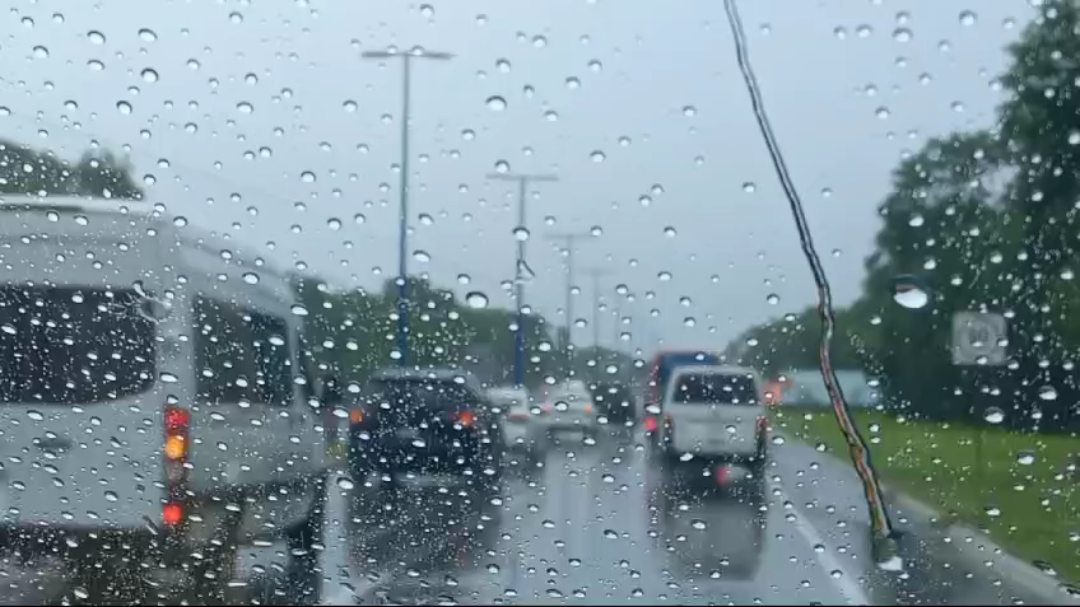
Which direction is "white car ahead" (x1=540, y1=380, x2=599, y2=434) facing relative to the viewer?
away from the camera

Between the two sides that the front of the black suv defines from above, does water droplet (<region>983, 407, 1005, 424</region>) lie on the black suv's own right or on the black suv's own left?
on the black suv's own right

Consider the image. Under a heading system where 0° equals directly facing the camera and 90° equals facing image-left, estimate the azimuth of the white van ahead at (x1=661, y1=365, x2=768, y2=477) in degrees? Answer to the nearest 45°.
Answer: approximately 180°

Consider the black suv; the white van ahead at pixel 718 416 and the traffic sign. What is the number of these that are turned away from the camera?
2

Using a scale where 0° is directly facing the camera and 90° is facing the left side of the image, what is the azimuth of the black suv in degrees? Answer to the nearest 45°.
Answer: approximately 180°

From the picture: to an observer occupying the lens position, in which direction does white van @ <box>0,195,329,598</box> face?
facing away from the viewer and to the right of the viewer

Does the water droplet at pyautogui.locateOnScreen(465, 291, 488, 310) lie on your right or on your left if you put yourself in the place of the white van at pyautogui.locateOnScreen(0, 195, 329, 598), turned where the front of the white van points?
on your right
